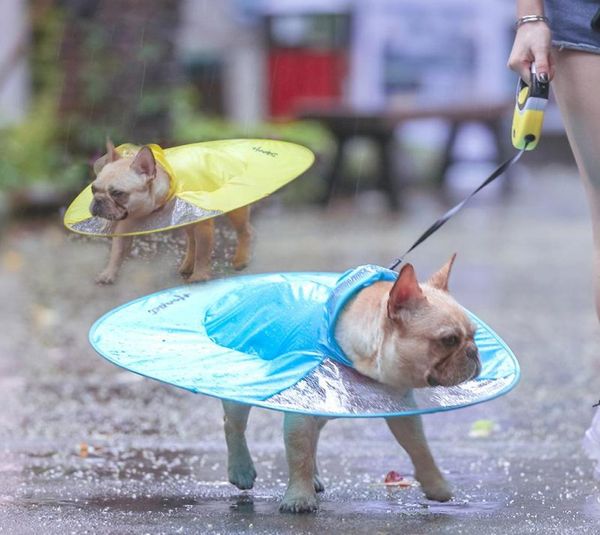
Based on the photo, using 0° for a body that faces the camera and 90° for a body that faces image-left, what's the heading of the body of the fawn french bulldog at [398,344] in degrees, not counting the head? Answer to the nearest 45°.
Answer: approximately 315°

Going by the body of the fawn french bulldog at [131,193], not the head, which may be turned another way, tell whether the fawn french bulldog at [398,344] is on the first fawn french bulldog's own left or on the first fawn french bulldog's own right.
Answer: on the first fawn french bulldog's own left

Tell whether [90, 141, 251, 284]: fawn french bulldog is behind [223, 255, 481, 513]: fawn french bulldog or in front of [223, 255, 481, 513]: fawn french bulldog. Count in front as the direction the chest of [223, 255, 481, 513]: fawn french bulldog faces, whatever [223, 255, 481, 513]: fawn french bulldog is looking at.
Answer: behind

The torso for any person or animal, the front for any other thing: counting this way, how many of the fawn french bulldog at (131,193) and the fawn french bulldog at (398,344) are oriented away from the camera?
0

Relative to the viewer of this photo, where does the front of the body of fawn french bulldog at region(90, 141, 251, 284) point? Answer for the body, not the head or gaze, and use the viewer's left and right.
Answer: facing the viewer and to the left of the viewer
